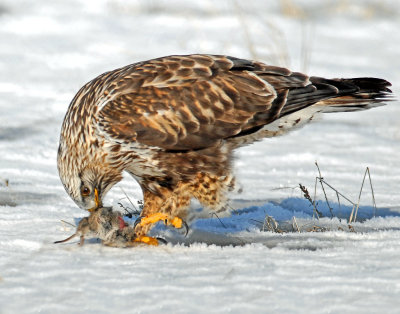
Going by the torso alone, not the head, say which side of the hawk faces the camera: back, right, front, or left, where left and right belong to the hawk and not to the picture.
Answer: left
